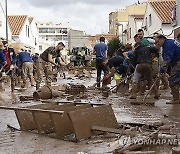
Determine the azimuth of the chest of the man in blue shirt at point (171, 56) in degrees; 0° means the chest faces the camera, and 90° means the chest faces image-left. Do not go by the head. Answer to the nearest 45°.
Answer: approximately 90°

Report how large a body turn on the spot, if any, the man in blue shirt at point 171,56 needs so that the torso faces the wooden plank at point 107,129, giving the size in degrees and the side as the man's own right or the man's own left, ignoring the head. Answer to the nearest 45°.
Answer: approximately 90° to the man's own left

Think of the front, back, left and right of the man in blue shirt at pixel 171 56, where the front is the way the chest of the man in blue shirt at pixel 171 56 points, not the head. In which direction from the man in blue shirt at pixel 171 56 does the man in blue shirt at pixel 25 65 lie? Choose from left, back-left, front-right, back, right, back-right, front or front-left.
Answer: front-right

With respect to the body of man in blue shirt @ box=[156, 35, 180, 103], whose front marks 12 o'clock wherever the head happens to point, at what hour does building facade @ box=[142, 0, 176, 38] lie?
The building facade is roughly at 3 o'clock from the man in blue shirt.

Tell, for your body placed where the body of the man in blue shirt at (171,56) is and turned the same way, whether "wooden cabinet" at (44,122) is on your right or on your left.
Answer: on your left

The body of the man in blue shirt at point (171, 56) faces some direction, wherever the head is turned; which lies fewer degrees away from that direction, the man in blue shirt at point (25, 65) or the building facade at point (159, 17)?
the man in blue shirt
